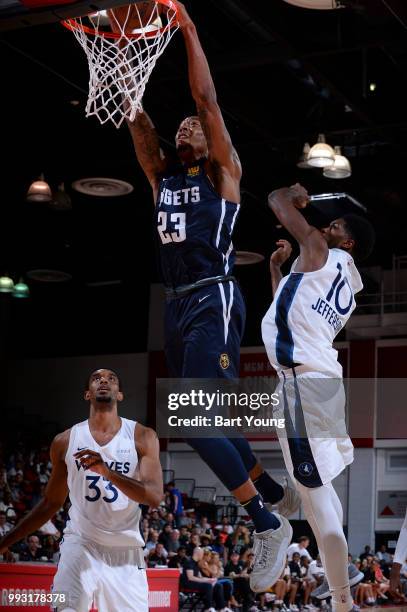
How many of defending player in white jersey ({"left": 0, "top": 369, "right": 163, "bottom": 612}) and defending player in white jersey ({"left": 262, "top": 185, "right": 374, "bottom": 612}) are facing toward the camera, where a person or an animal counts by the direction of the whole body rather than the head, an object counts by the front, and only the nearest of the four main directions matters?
1

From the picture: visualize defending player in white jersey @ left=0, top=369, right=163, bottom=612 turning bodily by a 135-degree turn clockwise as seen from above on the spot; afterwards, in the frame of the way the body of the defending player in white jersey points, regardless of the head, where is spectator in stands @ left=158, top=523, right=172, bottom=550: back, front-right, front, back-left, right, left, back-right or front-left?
front-right

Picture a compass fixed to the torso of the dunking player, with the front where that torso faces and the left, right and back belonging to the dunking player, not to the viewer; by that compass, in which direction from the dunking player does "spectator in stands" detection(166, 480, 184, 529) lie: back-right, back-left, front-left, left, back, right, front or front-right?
back-right

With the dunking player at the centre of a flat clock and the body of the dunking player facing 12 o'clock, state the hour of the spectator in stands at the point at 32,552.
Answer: The spectator in stands is roughly at 4 o'clock from the dunking player.

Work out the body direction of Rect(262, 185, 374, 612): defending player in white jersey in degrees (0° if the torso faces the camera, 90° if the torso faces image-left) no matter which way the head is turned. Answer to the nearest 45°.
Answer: approximately 135°

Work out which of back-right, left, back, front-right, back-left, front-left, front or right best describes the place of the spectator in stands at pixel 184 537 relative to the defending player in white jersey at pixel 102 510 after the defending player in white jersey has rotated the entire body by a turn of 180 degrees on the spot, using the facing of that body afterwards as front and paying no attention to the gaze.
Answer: front

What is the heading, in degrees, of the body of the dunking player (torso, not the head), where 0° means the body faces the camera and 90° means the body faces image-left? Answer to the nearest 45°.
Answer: approximately 45°

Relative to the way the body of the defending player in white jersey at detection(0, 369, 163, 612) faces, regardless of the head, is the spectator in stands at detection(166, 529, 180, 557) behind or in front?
behind

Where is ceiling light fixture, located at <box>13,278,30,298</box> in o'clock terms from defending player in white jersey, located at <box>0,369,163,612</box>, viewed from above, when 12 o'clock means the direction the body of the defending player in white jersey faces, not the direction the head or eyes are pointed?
The ceiling light fixture is roughly at 6 o'clock from the defending player in white jersey.

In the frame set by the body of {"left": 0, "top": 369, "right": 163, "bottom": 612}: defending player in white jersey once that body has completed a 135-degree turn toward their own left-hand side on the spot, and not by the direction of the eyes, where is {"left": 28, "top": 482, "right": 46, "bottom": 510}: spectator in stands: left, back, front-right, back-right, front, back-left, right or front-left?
front-left

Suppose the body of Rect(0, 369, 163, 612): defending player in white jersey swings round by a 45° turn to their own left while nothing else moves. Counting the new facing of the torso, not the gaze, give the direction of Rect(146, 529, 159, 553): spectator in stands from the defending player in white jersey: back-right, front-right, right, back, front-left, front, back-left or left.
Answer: back-left
